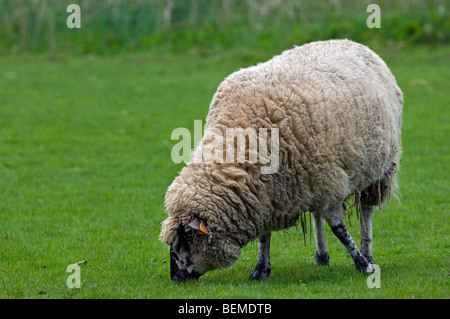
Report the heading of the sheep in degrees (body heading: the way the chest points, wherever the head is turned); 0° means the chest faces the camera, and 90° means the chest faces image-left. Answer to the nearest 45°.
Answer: approximately 45°
